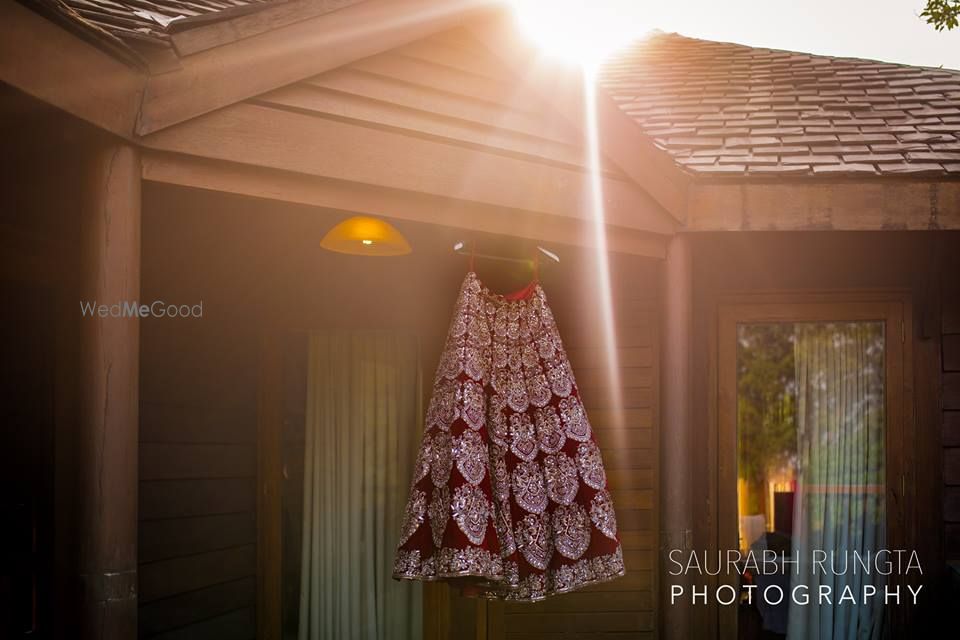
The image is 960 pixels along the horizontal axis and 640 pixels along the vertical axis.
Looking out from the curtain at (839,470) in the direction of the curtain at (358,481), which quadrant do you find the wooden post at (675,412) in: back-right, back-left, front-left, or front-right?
front-left

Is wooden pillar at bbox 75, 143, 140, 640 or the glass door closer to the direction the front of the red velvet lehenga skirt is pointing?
the wooden pillar

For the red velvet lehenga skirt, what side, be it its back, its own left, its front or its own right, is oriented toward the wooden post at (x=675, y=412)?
left

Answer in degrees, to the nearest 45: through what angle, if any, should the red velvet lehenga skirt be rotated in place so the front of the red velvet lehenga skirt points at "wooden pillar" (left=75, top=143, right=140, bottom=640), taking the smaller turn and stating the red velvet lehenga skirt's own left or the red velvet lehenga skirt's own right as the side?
approximately 45° to the red velvet lehenga skirt's own right

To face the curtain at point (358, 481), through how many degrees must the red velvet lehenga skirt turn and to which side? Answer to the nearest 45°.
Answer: approximately 135° to its right

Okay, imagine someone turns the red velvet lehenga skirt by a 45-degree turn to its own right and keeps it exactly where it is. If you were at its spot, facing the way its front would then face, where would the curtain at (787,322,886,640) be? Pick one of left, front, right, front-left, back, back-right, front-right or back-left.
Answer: back

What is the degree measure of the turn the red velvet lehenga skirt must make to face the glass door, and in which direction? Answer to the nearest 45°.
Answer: approximately 135° to its left

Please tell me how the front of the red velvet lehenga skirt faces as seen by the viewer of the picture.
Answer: facing the viewer
